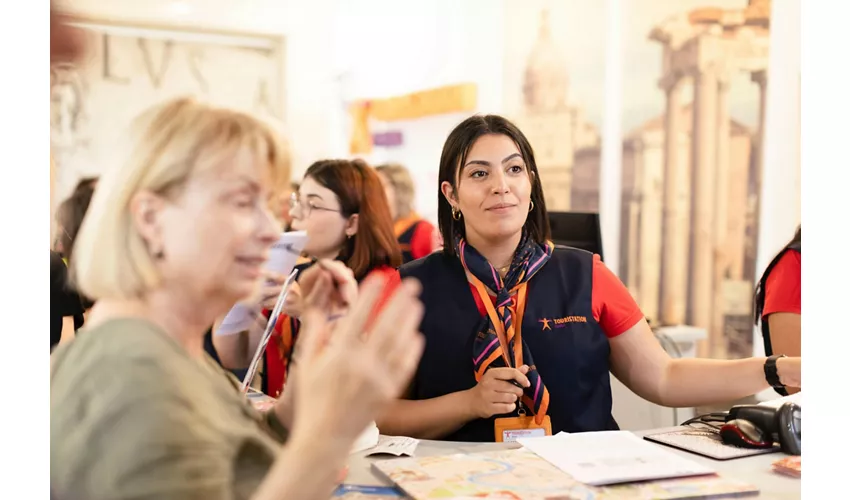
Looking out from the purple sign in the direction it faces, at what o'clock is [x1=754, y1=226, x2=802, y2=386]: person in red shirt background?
The person in red shirt background is roughly at 11 o'clock from the purple sign.

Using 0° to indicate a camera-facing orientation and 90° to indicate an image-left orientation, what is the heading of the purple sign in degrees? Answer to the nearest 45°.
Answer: approximately 0°

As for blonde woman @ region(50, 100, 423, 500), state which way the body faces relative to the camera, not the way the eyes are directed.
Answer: to the viewer's right
